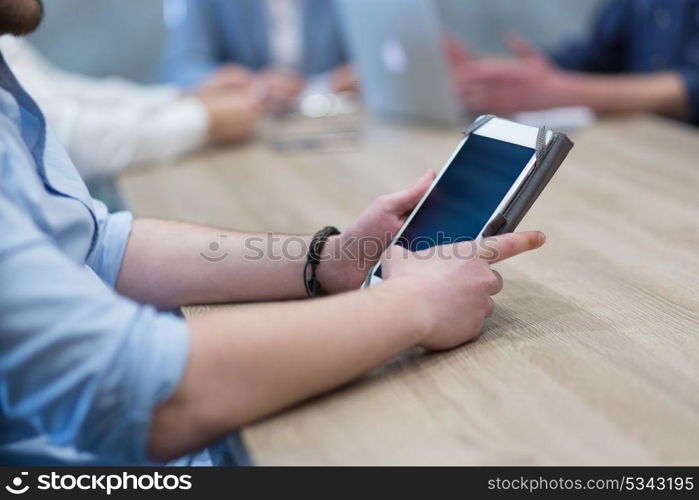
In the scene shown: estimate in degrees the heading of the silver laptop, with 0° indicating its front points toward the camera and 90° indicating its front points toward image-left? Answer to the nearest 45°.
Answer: approximately 225°
